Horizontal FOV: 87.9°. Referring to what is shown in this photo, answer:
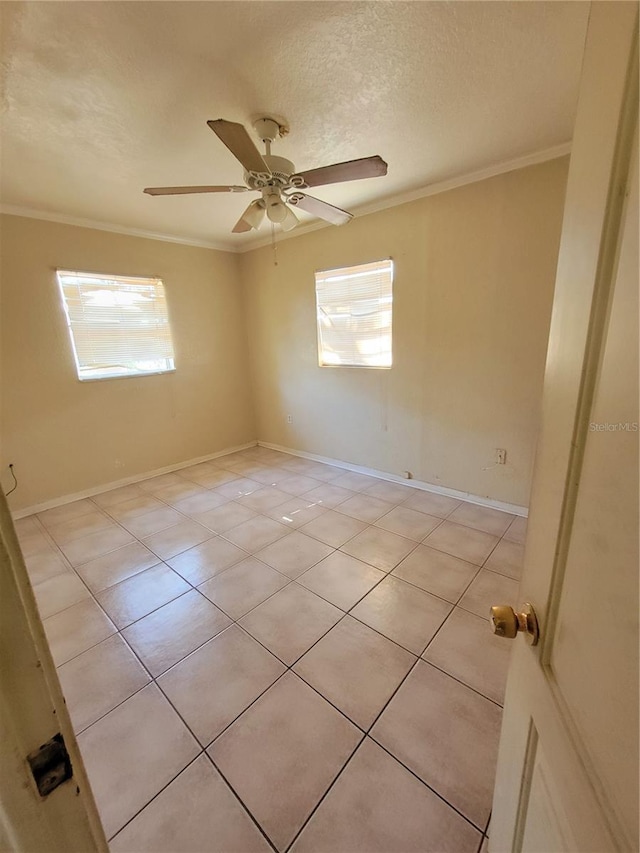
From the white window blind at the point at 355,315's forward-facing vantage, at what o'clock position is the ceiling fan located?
The ceiling fan is roughly at 11 o'clock from the white window blind.

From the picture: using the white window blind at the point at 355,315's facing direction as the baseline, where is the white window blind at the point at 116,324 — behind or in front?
in front

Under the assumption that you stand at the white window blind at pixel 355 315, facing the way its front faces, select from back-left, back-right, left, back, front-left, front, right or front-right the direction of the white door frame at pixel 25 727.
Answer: front-left

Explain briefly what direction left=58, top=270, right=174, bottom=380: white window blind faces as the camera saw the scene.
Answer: facing the viewer and to the right of the viewer

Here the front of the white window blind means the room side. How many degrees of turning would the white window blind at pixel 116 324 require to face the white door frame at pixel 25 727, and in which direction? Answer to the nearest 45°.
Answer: approximately 45° to its right

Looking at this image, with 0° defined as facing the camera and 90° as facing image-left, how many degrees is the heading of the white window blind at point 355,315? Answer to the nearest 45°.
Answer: approximately 45°

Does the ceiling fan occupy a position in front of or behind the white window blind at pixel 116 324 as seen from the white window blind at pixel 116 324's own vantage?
in front

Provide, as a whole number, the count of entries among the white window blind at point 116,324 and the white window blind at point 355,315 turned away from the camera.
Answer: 0

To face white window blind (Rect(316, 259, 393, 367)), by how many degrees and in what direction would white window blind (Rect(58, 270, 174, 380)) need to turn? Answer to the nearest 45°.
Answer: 0° — it already faces it
